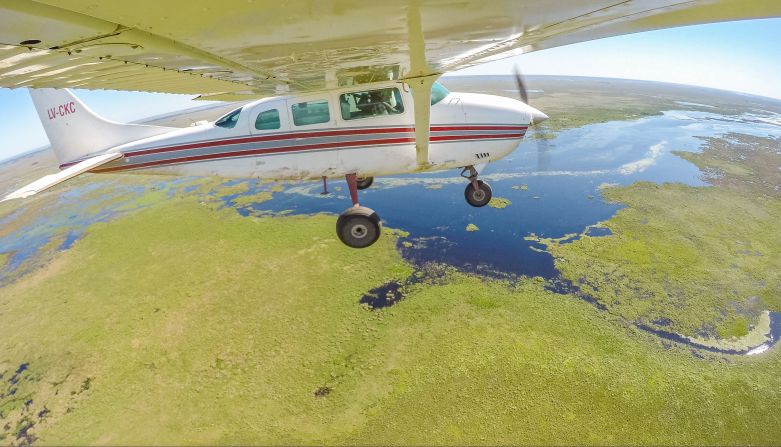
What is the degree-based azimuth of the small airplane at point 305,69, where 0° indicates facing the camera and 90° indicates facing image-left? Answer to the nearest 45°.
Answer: approximately 270°
